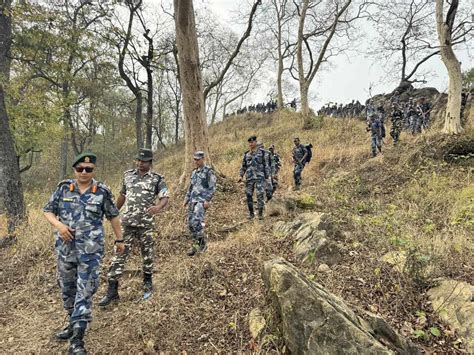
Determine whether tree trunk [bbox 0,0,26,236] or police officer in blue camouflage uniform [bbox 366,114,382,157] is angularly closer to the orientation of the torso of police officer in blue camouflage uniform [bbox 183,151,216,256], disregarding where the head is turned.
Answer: the tree trunk

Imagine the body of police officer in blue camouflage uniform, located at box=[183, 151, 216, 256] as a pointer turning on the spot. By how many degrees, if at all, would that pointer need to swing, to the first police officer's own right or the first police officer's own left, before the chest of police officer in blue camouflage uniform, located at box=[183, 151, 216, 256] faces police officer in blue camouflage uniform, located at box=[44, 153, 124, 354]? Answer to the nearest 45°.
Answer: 0° — they already face them

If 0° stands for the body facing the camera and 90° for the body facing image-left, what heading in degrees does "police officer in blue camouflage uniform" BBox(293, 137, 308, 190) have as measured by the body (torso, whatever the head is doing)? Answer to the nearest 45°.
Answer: approximately 45°

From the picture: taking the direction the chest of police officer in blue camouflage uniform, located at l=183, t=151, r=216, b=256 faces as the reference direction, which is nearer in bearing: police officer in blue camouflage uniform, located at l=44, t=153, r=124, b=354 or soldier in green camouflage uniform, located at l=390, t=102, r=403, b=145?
the police officer in blue camouflage uniform

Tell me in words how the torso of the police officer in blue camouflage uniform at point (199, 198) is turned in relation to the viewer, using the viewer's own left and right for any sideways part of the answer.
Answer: facing the viewer and to the left of the viewer

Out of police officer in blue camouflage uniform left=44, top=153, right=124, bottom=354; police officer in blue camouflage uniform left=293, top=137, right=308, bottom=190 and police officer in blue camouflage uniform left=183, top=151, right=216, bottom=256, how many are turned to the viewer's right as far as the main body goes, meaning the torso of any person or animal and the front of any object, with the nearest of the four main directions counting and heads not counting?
0

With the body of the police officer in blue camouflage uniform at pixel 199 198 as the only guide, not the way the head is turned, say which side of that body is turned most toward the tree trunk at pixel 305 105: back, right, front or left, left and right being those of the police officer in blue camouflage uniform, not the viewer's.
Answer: back

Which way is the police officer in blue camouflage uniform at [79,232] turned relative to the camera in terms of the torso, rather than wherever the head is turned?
toward the camera

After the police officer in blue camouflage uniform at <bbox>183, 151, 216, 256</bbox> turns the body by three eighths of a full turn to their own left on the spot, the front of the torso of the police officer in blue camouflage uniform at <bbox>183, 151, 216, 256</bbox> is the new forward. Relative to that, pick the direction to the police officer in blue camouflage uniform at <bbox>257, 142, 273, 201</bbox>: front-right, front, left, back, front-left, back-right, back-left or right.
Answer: front-left

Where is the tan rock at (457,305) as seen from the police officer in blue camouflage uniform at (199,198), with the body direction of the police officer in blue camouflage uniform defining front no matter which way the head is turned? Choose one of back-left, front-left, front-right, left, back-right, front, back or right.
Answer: left

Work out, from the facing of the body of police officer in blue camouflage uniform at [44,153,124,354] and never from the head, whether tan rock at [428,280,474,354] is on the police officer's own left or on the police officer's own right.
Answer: on the police officer's own left

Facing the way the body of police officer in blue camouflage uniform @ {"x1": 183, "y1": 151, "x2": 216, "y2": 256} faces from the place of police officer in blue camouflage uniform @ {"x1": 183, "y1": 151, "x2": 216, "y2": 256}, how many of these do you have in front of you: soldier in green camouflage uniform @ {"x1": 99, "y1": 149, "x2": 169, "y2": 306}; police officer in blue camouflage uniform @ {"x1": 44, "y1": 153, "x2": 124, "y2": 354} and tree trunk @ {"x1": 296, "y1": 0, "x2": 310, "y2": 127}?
2

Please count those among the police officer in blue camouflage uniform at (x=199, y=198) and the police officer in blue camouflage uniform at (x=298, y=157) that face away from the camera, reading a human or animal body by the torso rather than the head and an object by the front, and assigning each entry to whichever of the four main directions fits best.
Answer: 0

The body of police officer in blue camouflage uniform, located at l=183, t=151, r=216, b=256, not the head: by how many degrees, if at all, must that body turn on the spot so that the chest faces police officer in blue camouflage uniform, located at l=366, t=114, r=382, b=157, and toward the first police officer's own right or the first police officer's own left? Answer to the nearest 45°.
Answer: approximately 180°

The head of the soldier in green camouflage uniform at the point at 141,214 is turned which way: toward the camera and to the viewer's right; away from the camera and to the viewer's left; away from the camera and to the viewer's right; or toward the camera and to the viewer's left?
toward the camera and to the viewer's left

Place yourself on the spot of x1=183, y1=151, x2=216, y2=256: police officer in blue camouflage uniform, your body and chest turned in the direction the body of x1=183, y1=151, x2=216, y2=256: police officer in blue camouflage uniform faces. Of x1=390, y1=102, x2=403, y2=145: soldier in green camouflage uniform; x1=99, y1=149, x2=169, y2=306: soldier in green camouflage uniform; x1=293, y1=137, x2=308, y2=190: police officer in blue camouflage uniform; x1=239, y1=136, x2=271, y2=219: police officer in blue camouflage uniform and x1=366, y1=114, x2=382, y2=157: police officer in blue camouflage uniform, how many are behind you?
4

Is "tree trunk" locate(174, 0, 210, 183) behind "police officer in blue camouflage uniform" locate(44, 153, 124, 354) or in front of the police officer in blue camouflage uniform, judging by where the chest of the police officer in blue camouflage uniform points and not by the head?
behind

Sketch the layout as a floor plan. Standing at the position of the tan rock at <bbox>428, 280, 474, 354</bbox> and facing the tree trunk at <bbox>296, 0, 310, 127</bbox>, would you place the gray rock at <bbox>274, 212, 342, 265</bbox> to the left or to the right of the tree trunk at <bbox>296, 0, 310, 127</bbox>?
left

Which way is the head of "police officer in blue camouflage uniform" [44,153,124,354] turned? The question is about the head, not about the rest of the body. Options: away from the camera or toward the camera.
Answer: toward the camera
